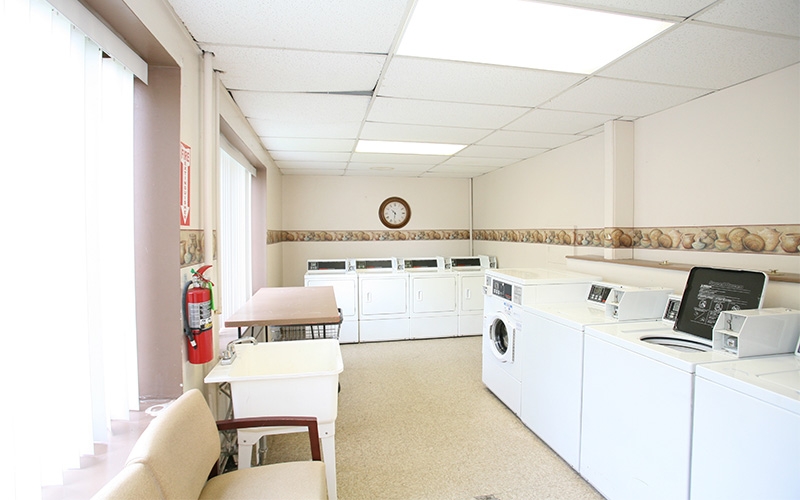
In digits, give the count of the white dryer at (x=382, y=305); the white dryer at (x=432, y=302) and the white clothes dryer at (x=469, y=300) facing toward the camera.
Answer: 3

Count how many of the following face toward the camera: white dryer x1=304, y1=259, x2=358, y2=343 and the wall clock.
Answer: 2

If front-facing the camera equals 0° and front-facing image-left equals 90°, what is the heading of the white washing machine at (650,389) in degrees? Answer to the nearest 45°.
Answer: approximately 45°

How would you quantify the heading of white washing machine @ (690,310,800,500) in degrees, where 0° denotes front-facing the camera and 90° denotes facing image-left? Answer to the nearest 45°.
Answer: approximately 45°

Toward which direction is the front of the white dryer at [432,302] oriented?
toward the camera

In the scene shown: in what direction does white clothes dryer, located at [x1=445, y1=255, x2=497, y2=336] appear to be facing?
toward the camera

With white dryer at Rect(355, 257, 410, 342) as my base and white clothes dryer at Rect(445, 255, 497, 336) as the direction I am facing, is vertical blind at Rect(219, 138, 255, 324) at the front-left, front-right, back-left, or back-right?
back-right

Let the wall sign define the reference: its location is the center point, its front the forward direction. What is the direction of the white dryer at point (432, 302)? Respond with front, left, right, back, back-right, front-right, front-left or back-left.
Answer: left

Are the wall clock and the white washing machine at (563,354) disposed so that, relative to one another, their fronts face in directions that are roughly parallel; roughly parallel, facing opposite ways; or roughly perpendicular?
roughly perpendicular

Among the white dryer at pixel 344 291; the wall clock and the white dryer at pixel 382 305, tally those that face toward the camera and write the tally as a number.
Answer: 3

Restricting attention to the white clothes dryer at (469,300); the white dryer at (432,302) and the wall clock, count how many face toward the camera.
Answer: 3

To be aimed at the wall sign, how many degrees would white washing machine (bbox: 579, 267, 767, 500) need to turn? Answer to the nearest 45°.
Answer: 0° — it already faces it

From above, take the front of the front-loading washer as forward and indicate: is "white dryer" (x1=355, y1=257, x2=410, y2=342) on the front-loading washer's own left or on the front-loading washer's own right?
on the front-loading washer's own right
